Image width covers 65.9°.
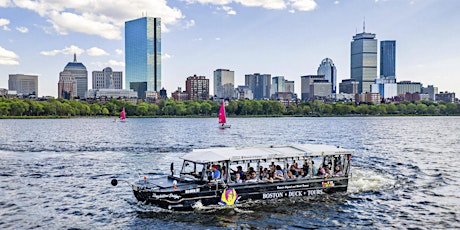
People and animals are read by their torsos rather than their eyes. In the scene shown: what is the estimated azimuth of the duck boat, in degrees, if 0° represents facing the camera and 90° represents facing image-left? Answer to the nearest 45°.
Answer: approximately 45°
